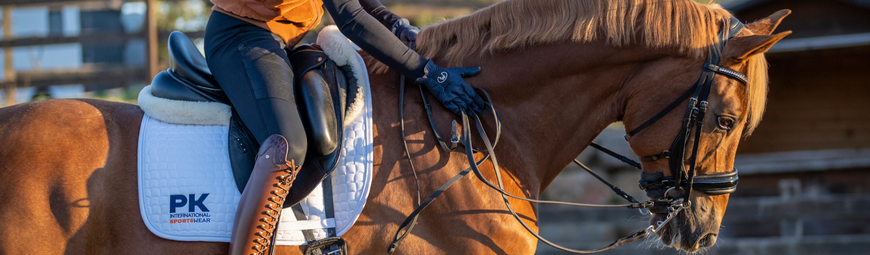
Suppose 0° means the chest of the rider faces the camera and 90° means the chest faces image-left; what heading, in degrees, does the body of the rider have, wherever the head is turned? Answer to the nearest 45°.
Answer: approximately 270°

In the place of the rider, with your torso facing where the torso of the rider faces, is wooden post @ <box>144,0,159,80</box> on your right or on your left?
on your left

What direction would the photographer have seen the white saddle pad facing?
facing to the right of the viewer

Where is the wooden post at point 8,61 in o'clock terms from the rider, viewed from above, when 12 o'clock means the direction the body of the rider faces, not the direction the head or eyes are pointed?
The wooden post is roughly at 8 o'clock from the rider.

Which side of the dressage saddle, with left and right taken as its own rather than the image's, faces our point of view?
right

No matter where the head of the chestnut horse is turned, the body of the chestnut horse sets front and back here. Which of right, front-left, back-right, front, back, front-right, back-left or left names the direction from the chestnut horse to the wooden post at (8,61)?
back-left

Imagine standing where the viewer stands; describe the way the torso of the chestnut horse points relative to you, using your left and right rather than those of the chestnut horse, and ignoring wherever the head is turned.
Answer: facing to the right of the viewer
